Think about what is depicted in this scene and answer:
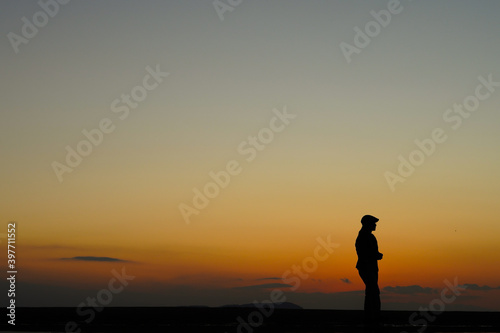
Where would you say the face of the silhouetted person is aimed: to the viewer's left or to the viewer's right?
to the viewer's right

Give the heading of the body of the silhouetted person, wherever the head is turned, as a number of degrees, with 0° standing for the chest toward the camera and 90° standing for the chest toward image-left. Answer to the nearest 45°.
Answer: approximately 270°
